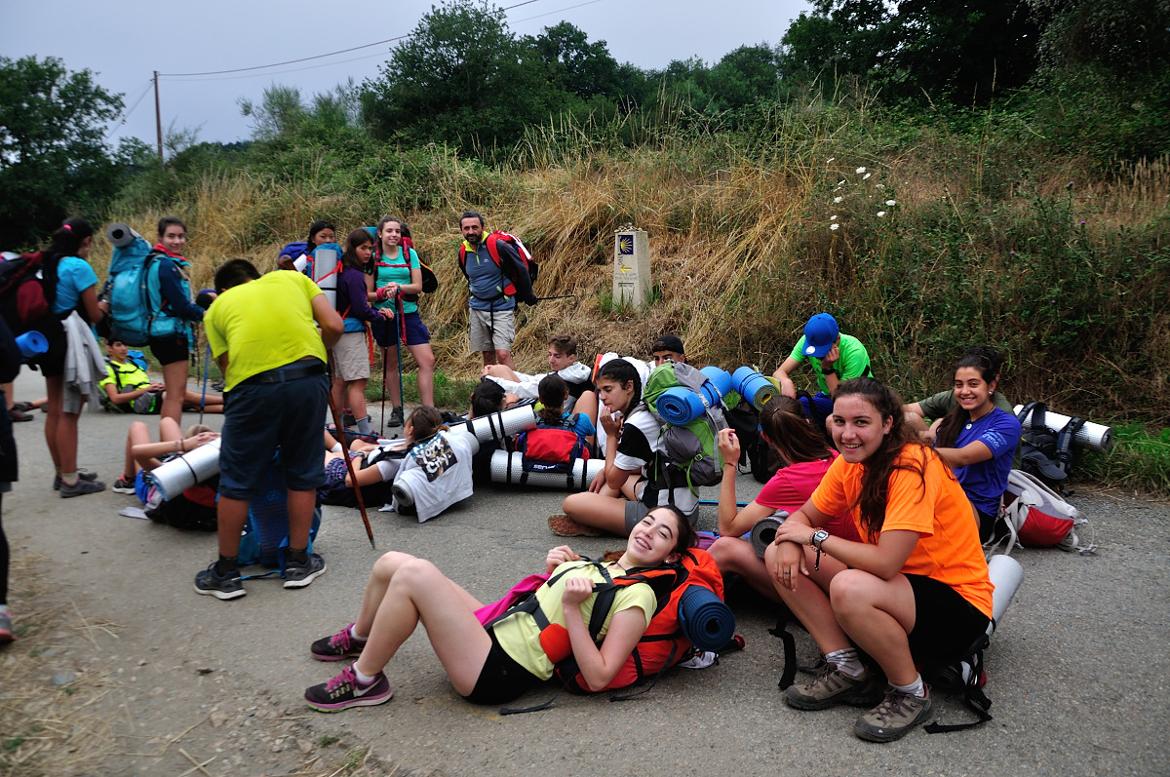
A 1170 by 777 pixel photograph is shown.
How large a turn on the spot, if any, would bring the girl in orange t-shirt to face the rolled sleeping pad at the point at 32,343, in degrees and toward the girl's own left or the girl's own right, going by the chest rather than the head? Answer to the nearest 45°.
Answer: approximately 45° to the girl's own right

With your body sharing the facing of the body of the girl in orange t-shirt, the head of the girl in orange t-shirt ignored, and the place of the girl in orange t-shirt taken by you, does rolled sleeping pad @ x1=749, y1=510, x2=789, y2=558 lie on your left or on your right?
on your right

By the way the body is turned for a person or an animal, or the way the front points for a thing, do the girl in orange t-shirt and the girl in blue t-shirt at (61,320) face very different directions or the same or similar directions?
very different directions

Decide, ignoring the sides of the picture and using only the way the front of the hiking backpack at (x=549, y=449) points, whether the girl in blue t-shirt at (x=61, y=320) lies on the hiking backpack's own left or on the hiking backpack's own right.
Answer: on the hiking backpack's own right

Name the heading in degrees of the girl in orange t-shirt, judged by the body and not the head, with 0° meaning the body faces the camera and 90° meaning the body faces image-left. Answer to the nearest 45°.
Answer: approximately 45°

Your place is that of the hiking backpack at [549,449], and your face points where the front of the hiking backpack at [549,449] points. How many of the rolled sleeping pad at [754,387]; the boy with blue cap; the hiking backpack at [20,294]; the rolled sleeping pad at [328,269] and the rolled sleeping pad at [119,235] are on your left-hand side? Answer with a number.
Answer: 2

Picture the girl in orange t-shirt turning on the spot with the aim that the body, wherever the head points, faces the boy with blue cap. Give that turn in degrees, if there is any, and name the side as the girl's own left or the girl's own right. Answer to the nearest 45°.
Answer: approximately 135° to the girl's own right

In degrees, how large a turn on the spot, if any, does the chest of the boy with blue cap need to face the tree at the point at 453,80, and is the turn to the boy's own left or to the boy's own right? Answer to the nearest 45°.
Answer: approximately 90° to the boy's own right

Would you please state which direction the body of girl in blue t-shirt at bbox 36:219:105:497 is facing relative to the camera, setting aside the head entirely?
to the viewer's right

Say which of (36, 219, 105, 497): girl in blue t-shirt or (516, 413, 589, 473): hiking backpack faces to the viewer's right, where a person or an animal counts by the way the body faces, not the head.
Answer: the girl in blue t-shirt

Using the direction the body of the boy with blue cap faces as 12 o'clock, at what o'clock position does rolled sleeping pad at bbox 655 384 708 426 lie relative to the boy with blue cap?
The rolled sleeping pad is roughly at 11 o'clock from the boy with blue cap.

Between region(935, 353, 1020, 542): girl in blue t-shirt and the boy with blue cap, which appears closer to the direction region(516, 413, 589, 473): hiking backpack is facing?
the girl in blue t-shirt

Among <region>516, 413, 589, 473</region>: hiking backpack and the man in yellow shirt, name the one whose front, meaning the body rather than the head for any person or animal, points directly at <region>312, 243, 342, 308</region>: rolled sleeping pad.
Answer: the man in yellow shirt

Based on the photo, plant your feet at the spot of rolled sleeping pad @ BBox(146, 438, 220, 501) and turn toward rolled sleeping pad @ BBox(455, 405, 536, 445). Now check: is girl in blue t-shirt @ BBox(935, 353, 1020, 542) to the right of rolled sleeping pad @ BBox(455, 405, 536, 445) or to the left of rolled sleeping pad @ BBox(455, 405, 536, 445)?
right

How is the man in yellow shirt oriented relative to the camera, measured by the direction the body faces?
away from the camera

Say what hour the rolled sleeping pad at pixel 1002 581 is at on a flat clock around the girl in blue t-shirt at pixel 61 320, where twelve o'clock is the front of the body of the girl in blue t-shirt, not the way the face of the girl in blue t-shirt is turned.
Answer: The rolled sleeping pad is roughly at 2 o'clock from the girl in blue t-shirt.

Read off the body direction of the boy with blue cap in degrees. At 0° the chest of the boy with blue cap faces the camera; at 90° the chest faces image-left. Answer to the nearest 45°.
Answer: approximately 45°

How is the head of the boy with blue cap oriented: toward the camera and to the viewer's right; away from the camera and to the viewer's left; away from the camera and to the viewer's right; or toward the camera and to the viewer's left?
toward the camera and to the viewer's left
